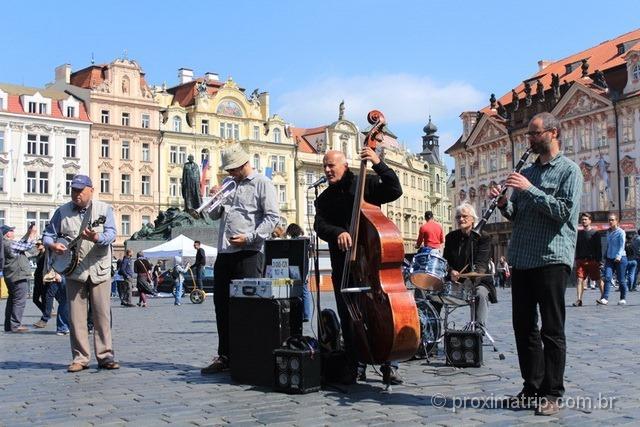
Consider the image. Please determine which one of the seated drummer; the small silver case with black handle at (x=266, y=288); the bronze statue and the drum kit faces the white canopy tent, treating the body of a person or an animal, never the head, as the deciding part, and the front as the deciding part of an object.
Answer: the bronze statue

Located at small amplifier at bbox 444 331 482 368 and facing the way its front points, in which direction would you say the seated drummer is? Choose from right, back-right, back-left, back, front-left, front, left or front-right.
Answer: back

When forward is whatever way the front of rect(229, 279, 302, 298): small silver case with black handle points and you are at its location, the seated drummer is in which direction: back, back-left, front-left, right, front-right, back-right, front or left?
back-left

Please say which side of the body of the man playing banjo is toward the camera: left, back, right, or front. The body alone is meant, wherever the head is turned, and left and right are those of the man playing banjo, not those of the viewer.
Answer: front

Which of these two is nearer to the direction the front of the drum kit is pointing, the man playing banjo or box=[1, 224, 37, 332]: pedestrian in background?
the man playing banjo

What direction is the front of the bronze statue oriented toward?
toward the camera

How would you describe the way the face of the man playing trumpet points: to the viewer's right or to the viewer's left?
to the viewer's left

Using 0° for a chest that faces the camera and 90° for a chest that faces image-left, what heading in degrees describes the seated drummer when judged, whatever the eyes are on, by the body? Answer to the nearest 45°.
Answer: approximately 45°

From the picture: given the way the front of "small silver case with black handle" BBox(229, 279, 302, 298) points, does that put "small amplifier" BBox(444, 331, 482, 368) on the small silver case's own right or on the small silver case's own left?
on the small silver case's own left

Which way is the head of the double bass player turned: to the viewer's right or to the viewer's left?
to the viewer's left
